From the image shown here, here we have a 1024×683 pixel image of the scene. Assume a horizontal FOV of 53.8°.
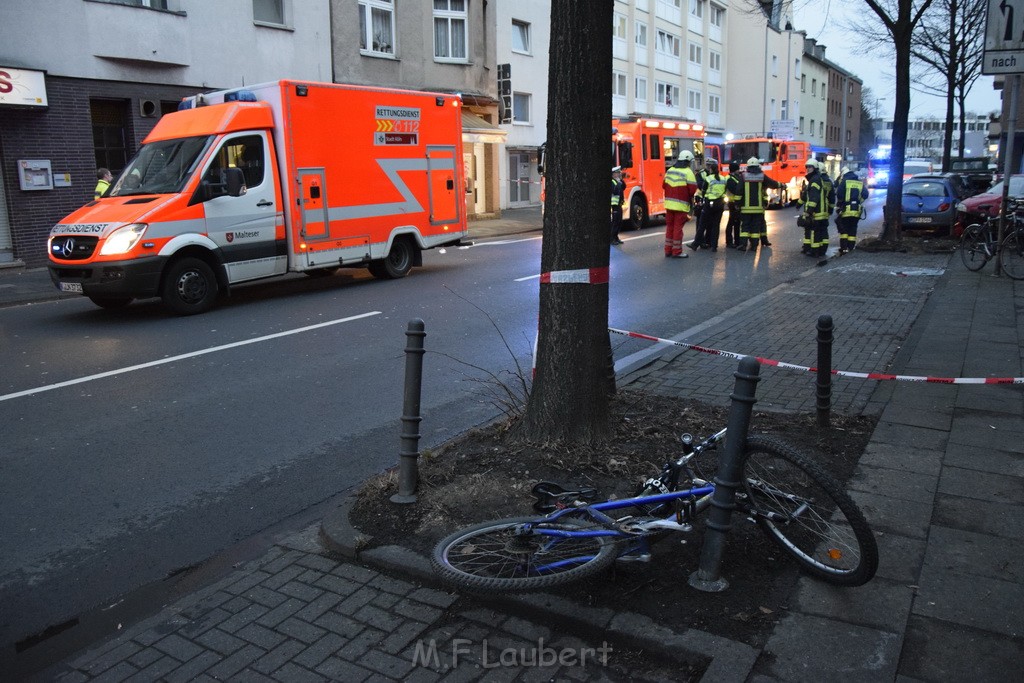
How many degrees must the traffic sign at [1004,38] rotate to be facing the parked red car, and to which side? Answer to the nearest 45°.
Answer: approximately 180°

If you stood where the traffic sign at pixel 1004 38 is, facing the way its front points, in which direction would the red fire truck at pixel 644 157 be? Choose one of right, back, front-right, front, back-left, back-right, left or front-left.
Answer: back-right

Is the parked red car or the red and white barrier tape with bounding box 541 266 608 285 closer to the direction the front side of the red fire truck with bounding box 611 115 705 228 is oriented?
the red and white barrier tape

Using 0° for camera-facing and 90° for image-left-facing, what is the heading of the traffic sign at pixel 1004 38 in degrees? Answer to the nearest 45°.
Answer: approximately 0°

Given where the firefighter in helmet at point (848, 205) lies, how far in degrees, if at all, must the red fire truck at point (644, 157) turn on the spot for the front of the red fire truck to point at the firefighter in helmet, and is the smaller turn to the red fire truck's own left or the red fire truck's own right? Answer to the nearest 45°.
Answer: approximately 90° to the red fire truck's own left

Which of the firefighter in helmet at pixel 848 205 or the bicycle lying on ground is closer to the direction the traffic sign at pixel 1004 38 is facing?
the bicycle lying on ground

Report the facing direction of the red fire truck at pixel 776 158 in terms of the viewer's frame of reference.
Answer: facing the viewer and to the left of the viewer

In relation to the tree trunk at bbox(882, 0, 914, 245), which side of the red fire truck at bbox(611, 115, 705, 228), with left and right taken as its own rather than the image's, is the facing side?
left

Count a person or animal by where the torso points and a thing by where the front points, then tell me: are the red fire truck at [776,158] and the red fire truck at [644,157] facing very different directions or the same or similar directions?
same or similar directions
